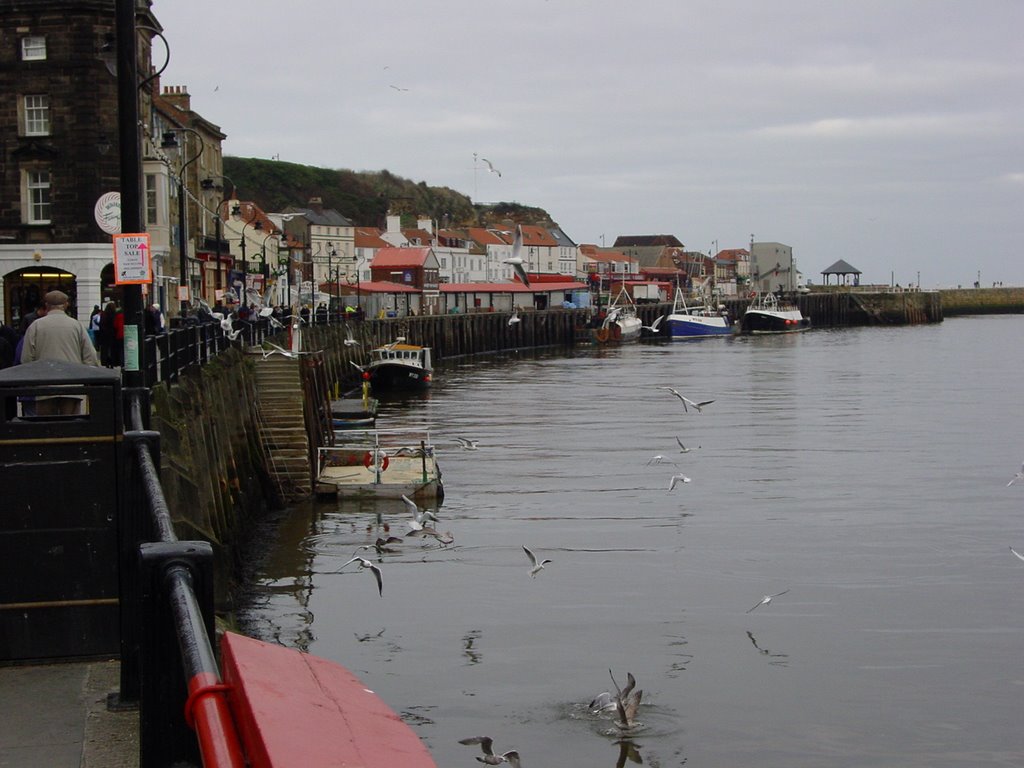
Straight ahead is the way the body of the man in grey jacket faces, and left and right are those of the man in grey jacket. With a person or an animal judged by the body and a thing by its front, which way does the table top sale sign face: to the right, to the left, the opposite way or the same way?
the opposite way

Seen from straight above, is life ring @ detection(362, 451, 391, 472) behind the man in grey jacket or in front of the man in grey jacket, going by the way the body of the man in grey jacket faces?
in front

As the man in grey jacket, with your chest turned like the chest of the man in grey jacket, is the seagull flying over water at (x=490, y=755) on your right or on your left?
on your right

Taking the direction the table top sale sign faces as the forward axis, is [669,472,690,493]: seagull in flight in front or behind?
behind

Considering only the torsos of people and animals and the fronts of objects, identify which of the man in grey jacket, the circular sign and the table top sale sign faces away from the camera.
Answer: the man in grey jacket

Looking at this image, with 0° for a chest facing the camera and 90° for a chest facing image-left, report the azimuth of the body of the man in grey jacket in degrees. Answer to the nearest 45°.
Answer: approximately 180°

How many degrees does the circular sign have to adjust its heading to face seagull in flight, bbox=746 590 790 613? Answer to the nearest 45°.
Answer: approximately 90° to its left

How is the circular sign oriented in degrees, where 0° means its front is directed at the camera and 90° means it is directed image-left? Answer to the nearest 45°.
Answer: approximately 0°

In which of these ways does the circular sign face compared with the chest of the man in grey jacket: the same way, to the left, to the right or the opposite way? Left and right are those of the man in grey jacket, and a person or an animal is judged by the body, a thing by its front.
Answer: the opposite way

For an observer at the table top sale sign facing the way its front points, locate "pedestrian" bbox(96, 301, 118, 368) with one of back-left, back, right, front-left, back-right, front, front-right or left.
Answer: back

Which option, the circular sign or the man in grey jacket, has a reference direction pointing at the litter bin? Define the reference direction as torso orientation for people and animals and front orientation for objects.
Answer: the circular sign

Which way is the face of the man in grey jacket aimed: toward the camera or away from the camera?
away from the camera
